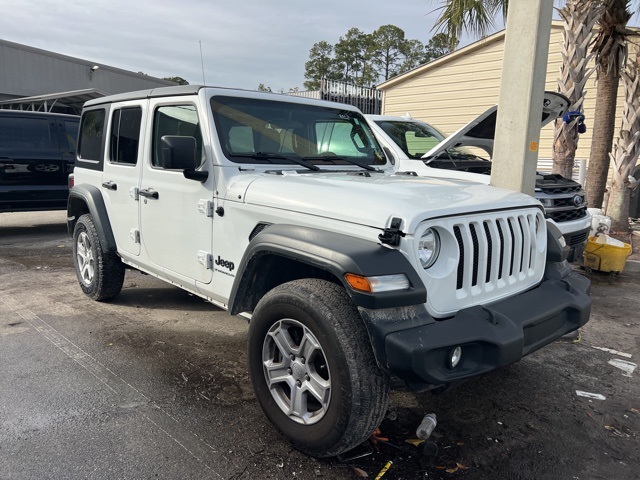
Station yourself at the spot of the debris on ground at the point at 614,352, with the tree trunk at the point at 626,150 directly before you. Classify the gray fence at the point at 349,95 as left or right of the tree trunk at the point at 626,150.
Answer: left

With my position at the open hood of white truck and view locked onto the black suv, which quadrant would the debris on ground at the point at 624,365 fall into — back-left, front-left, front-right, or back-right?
back-left

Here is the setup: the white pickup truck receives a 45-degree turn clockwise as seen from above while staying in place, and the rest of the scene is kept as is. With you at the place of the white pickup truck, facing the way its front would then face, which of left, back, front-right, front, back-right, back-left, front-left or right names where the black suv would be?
right

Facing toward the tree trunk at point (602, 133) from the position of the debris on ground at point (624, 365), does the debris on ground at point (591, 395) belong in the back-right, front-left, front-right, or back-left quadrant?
back-left

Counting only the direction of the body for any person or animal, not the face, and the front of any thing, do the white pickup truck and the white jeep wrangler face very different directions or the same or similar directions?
same or similar directions

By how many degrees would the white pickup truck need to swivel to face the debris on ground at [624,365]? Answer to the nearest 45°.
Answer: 0° — it already faces it

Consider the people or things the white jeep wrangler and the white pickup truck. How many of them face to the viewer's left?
0

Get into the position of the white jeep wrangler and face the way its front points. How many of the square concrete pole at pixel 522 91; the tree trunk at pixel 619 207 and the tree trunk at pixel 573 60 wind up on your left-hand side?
3

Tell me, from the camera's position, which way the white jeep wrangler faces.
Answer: facing the viewer and to the right of the viewer

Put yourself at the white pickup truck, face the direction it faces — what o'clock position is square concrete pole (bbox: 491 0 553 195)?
The square concrete pole is roughly at 1 o'clock from the white pickup truck.
